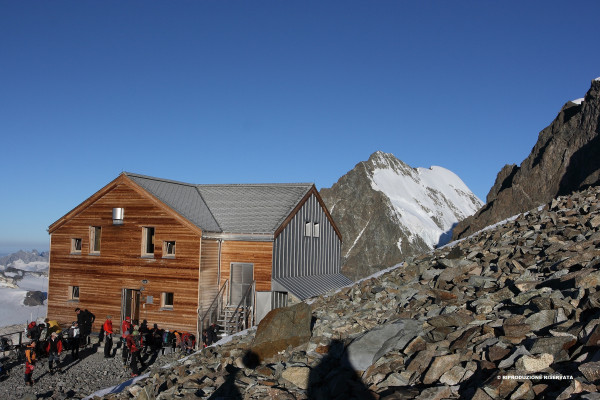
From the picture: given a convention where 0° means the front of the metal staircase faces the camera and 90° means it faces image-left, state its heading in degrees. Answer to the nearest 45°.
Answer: approximately 45°

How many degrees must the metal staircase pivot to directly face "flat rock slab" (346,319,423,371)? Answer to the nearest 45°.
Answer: approximately 45° to its left

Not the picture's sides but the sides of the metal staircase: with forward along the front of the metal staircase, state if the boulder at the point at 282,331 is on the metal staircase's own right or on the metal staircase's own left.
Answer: on the metal staircase's own left

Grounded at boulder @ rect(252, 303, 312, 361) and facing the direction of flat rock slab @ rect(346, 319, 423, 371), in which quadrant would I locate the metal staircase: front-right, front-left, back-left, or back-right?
back-left
